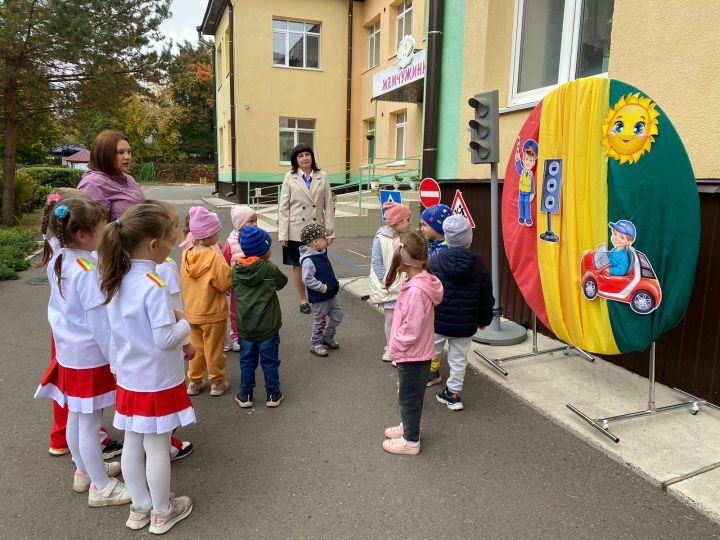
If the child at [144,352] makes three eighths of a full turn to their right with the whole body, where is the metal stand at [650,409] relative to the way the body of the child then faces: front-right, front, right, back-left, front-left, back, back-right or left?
left

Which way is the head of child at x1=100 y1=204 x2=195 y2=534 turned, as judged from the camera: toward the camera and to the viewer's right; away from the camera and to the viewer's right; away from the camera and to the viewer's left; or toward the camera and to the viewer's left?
away from the camera and to the viewer's right

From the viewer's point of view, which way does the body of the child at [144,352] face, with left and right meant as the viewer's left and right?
facing away from the viewer and to the right of the viewer

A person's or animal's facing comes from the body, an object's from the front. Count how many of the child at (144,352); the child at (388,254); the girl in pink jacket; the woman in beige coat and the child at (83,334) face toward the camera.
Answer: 1

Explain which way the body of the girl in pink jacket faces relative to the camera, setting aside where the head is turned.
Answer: to the viewer's left

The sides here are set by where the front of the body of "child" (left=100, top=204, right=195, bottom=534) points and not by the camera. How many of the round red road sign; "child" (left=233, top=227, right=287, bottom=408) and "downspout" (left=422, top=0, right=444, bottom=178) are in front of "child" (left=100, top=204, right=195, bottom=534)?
3

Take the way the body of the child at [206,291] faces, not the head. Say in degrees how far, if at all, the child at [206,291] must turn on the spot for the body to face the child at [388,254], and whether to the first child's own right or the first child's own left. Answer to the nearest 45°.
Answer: approximately 45° to the first child's own right

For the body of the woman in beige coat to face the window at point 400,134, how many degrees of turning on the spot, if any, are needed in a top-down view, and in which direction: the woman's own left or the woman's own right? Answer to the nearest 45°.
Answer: approximately 180°

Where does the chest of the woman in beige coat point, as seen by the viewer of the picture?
toward the camera

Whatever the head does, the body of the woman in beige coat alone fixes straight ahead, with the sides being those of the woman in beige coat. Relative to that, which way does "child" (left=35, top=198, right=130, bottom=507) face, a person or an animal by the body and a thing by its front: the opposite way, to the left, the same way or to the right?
the opposite way

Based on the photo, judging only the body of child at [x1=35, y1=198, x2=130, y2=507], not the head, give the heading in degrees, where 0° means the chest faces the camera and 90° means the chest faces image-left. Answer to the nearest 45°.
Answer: approximately 225°

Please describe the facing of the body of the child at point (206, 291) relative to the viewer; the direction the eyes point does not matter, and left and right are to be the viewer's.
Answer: facing away from the viewer and to the right of the viewer

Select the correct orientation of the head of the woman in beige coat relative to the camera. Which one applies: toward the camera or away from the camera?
toward the camera

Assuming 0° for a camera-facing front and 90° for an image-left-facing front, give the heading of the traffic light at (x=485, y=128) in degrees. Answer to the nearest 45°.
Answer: approximately 45°
